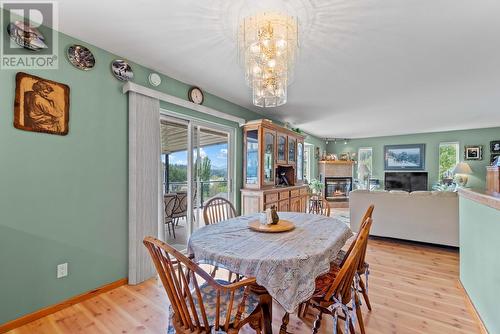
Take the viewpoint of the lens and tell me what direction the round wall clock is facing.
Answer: facing the viewer and to the right of the viewer

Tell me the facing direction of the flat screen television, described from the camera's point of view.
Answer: facing the viewer

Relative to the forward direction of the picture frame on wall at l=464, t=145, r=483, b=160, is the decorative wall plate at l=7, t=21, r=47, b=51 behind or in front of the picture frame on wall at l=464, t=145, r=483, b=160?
in front

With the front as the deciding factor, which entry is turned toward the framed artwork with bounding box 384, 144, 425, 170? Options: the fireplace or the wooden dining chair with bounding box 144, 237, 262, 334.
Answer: the wooden dining chair

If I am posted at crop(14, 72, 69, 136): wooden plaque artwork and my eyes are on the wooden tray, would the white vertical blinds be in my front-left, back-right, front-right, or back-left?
front-left

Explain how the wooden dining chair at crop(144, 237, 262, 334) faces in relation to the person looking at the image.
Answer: facing away from the viewer and to the right of the viewer

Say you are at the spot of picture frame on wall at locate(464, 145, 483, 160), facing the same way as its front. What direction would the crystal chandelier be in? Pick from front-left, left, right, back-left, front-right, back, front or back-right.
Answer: front

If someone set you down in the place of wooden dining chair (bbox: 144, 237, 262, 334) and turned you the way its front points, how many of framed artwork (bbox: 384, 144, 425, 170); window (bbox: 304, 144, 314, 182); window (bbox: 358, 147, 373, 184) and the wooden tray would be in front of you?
4

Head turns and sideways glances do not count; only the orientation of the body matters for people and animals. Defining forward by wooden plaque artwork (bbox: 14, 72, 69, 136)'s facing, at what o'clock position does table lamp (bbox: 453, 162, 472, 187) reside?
The table lamp is roughly at 11 o'clock from the wooden plaque artwork.

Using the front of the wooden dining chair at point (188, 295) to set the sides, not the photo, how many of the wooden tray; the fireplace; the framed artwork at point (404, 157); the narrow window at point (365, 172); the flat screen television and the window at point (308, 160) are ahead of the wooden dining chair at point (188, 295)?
6

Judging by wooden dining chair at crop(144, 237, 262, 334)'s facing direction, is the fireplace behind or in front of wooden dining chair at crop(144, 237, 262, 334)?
in front

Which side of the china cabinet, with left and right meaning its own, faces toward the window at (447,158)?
left

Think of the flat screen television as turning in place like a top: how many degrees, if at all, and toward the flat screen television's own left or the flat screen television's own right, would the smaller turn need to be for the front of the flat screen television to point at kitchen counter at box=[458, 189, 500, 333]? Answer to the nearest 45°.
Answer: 0° — it already faces it

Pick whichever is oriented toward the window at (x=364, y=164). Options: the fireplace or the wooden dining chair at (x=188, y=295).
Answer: the wooden dining chair

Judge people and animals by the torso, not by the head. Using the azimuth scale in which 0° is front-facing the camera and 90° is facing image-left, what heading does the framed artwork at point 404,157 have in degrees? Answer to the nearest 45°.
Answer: approximately 0°

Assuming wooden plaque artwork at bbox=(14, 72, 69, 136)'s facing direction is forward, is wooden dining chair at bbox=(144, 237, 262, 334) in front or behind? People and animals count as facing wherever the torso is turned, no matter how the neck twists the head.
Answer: in front

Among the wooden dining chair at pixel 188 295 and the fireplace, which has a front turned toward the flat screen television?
the wooden dining chair

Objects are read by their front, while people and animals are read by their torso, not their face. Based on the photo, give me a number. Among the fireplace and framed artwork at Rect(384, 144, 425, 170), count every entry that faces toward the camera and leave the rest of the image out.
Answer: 2

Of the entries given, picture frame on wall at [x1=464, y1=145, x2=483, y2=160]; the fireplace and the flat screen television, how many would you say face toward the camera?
3

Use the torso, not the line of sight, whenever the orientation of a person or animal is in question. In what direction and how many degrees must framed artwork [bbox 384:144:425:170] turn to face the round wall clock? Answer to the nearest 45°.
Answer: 0° — it already faces it

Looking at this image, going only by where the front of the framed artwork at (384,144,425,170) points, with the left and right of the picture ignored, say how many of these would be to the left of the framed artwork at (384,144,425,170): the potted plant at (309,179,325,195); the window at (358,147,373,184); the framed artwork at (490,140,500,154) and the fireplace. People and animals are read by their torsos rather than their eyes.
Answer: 1
